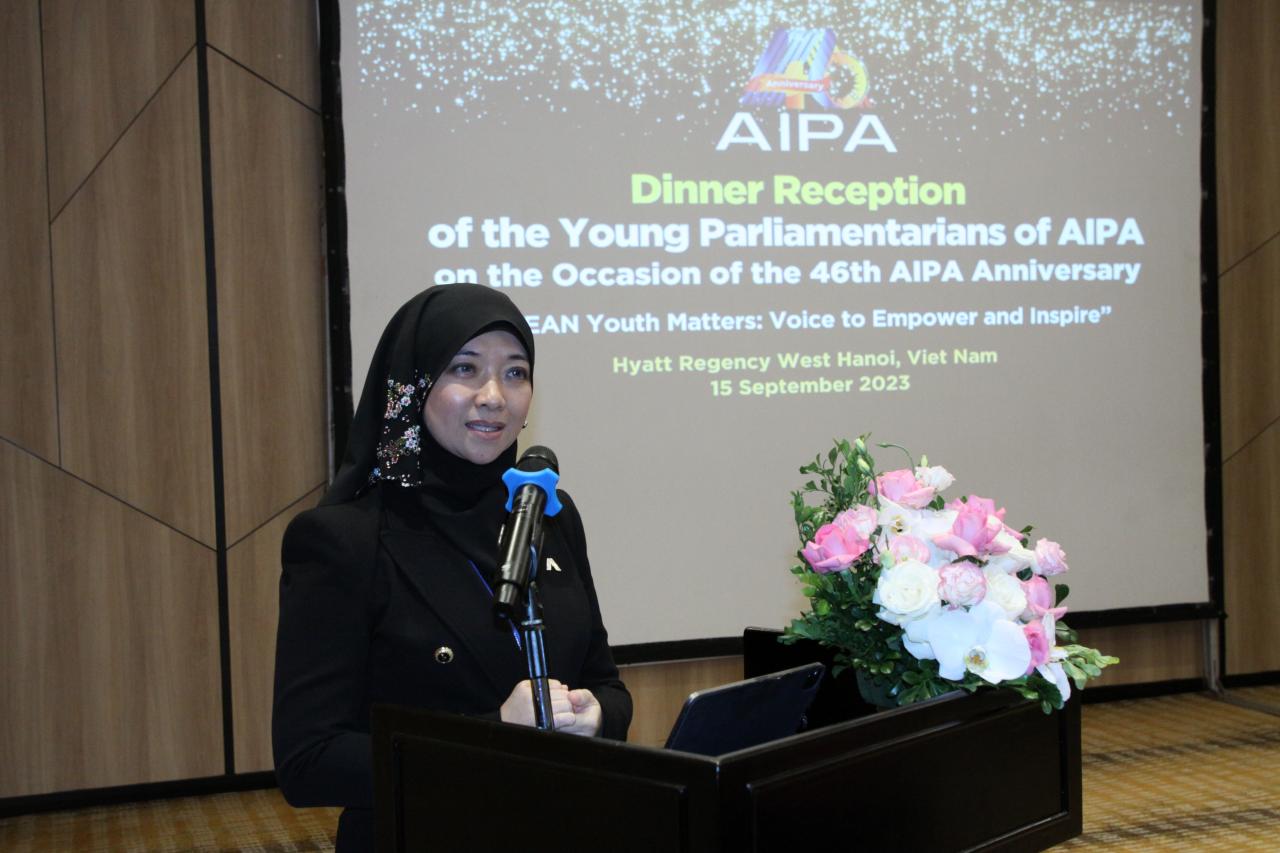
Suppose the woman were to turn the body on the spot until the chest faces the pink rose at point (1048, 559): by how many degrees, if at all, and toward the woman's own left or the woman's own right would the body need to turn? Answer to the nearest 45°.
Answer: approximately 45° to the woman's own left

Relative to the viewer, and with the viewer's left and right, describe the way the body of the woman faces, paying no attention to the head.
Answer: facing the viewer and to the right of the viewer

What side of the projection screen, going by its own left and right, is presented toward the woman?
front

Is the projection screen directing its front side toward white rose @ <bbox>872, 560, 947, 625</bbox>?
yes

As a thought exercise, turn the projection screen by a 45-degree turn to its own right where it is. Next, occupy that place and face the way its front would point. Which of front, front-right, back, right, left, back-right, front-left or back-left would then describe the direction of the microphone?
front-left

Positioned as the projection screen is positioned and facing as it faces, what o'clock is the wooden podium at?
The wooden podium is roughly at 12 o'clock from the projection screen.

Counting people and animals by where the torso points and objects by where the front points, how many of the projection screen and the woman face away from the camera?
0

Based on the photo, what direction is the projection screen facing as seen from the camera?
toward the camera

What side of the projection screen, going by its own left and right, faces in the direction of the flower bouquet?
front

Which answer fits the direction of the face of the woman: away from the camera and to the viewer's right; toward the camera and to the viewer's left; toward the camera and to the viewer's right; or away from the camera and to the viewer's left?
toward the camera and to the viewer's right
